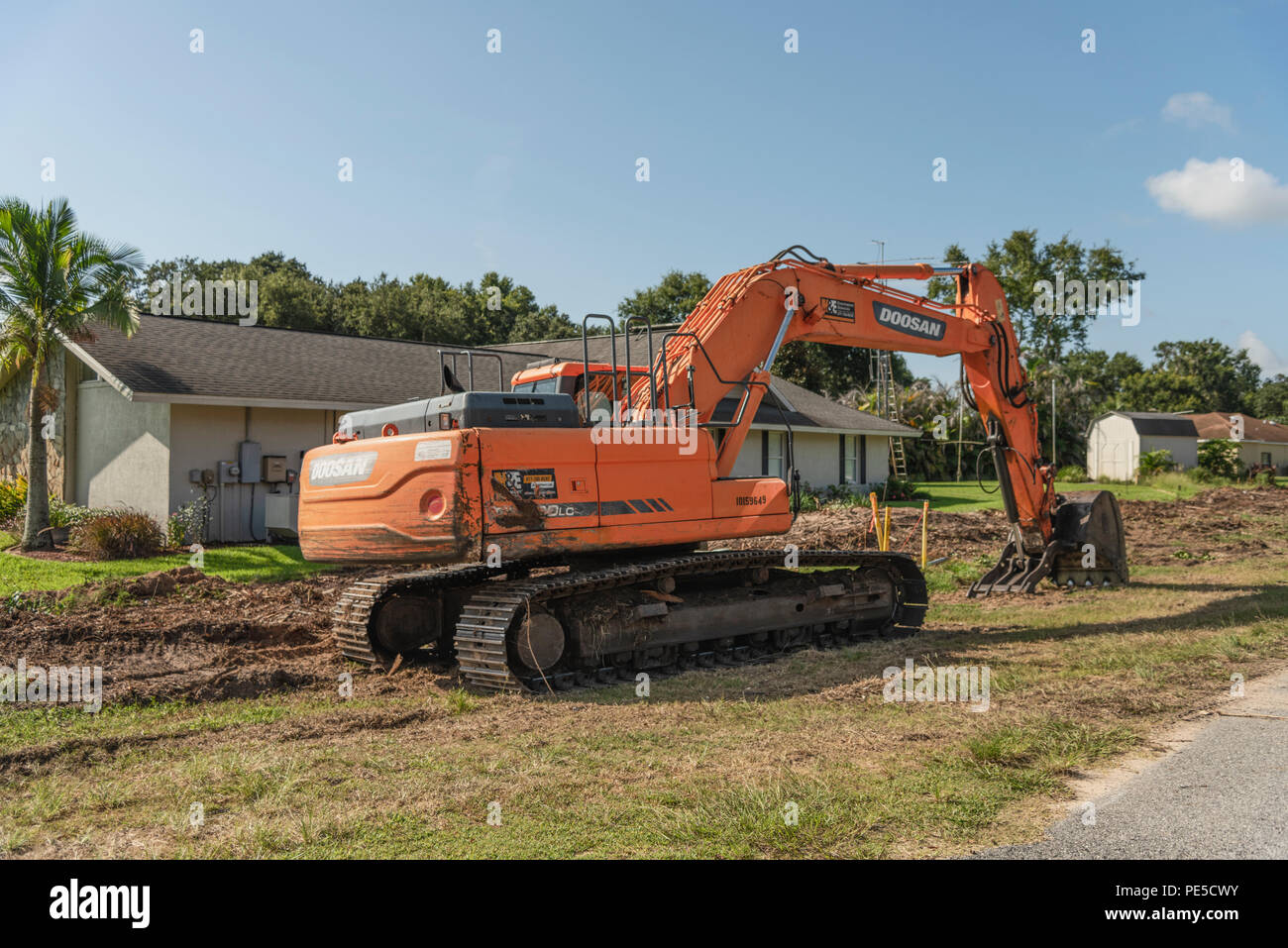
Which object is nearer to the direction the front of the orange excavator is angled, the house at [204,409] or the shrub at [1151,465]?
the shrub

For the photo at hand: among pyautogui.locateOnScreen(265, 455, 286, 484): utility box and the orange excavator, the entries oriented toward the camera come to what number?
1

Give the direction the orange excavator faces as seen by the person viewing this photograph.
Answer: facing away from the viewer and to the right of the viewer

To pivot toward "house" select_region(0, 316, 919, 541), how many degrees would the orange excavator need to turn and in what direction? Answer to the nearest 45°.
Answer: approximately 90° to its left

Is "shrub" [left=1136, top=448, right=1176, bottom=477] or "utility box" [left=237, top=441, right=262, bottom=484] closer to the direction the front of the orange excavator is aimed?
the shrub

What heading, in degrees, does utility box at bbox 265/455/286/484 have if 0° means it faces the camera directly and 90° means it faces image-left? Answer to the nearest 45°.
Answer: approximately 0°

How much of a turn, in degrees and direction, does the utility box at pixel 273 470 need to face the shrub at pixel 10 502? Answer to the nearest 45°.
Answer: approximately 135° to its right

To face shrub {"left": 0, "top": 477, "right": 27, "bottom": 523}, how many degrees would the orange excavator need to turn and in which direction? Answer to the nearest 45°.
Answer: approximately 90° to its left

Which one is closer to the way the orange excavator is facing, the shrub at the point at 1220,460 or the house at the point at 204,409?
the shrub
